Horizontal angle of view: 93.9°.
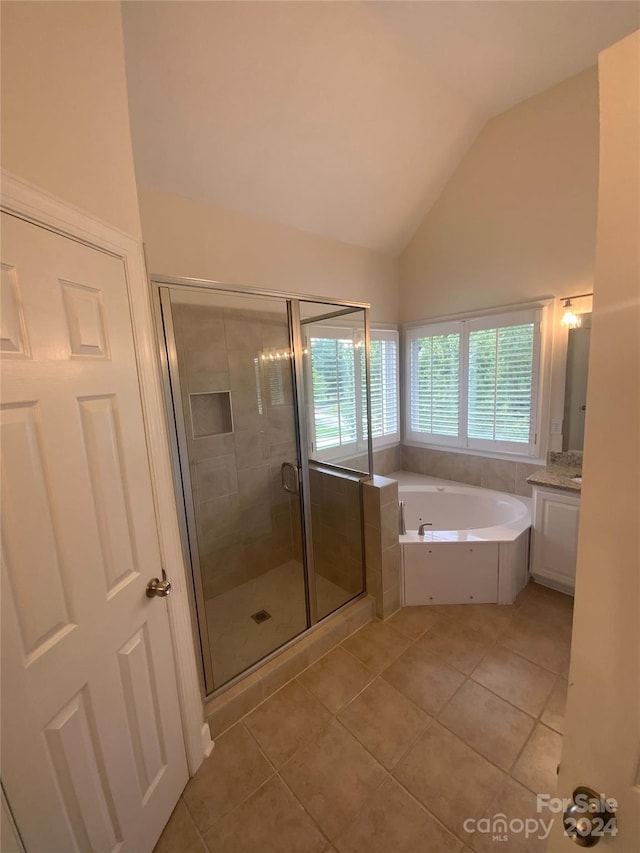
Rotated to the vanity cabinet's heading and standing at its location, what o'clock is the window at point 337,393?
The window is roughly at 1 o'clock from the vanity cabinet.

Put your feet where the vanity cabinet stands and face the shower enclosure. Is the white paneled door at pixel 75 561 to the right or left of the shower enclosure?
left

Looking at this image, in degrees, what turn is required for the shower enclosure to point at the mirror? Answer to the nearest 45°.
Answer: approximately 45° to its left

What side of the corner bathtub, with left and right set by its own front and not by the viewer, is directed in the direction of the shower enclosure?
right

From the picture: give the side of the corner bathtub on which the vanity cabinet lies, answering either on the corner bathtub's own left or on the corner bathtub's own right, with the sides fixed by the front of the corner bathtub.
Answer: on the corner bathtub's own left

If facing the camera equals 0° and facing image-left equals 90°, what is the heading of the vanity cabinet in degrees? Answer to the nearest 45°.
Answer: approximately 45°

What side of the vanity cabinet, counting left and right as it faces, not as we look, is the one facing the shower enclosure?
front
